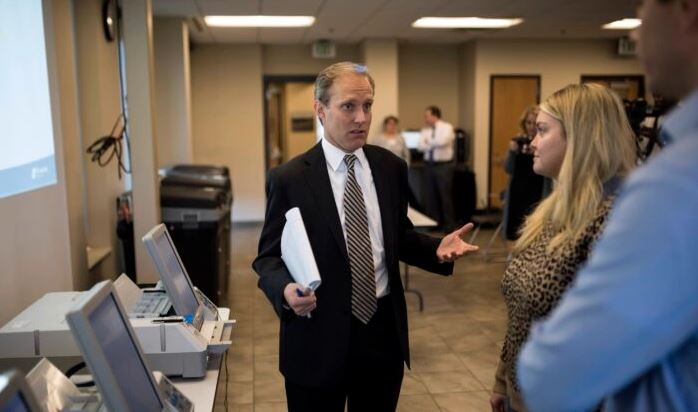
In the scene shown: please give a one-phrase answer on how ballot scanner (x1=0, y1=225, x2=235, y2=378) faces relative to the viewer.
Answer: facing to the right of the viewer

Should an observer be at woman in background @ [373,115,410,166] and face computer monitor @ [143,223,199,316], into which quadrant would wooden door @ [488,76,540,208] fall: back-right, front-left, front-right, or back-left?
back-left

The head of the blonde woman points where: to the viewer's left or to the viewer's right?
to the viewer's left

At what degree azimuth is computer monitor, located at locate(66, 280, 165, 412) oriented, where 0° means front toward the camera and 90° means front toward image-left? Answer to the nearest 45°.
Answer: approximately 315°

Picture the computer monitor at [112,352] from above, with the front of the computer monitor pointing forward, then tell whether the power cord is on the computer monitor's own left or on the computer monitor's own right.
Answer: on the computer monitor's own left

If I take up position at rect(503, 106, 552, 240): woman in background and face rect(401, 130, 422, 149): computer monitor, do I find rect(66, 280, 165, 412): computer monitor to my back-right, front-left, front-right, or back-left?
back-left

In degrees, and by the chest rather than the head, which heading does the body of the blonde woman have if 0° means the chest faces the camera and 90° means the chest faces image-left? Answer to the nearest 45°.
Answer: approximately 90°

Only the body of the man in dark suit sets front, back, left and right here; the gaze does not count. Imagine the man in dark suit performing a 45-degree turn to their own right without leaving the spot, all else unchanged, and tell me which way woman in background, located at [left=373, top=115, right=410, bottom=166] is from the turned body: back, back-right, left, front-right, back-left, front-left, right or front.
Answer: back

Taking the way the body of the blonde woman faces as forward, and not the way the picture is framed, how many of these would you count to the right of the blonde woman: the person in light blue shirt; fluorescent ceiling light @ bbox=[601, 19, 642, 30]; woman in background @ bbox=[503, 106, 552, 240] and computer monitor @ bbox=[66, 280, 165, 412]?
2

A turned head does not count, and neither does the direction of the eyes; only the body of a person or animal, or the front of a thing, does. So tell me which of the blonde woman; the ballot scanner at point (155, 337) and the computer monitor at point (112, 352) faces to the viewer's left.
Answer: the blonde woman
